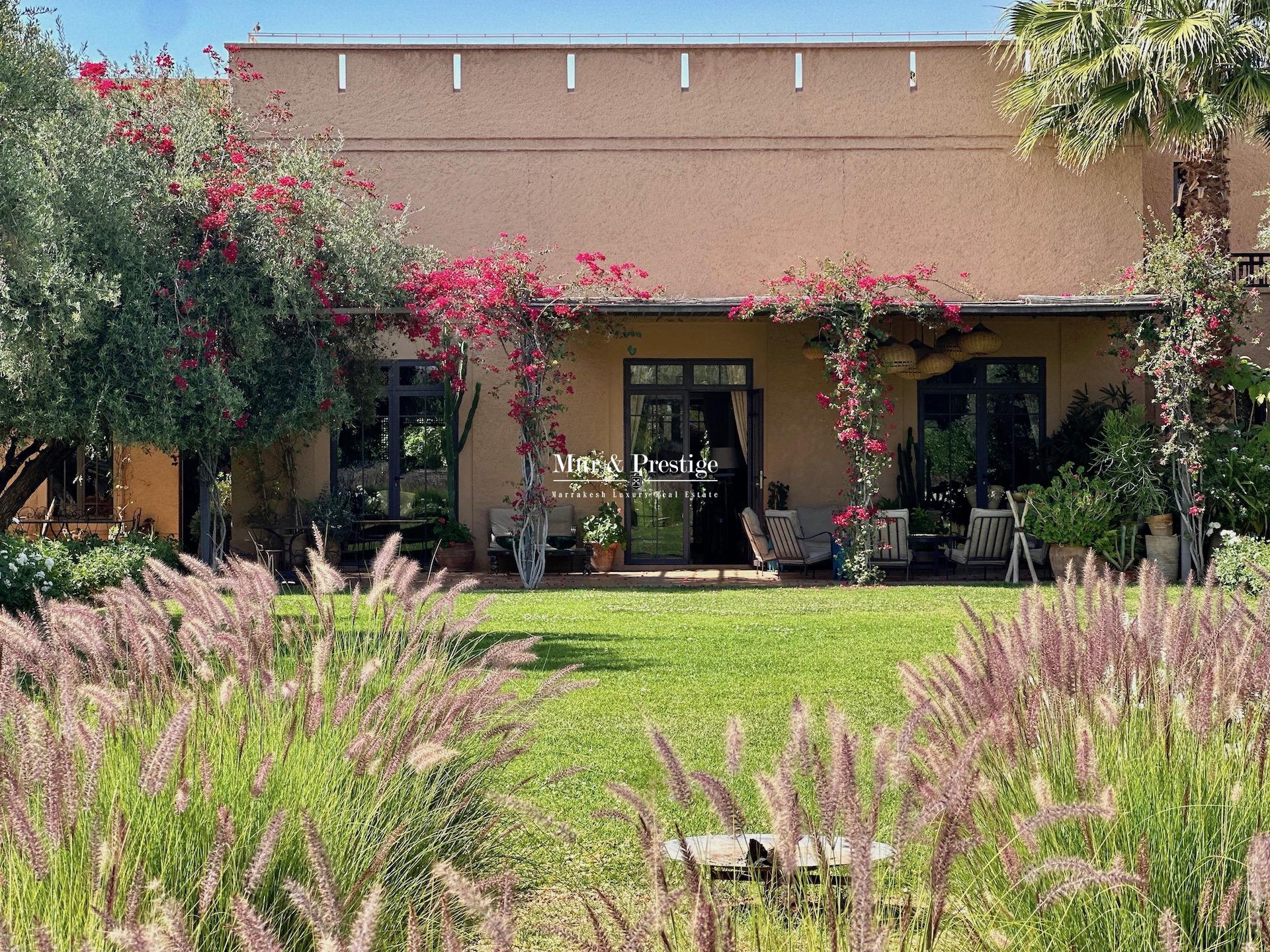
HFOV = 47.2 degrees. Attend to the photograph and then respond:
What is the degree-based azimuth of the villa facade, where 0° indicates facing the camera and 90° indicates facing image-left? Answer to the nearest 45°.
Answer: approximately 0°
